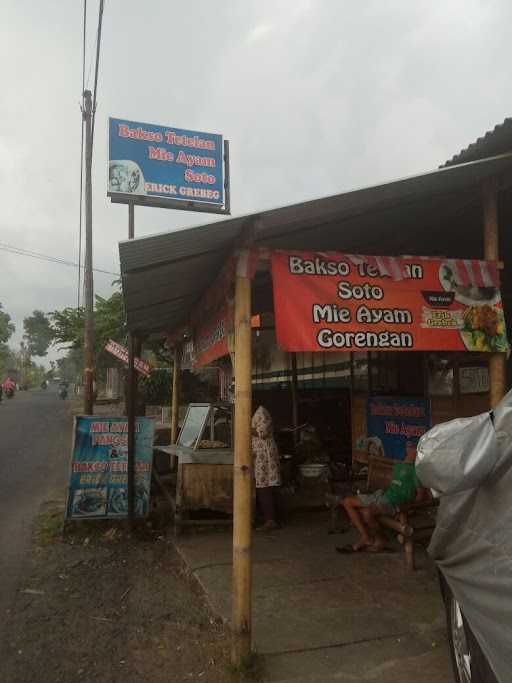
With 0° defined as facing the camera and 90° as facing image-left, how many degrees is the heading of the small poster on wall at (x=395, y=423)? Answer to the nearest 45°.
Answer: approximately 0°

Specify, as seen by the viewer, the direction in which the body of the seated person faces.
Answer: to the viewer's left

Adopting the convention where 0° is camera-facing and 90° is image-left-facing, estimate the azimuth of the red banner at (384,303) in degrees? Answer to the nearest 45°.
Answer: approximately 0°

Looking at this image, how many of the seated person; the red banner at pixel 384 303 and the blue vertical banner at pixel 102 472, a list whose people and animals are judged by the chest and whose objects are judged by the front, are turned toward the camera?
2

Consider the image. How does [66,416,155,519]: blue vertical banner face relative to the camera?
toward the camera

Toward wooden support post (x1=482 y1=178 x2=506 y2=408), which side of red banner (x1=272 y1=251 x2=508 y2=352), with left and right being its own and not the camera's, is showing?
left

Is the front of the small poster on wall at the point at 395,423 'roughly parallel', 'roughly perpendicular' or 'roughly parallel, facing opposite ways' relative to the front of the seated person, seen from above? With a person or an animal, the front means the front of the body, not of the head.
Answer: roughly perpendicular

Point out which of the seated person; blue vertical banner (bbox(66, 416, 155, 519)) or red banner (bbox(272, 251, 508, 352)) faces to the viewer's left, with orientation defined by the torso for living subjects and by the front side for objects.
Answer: the seated person

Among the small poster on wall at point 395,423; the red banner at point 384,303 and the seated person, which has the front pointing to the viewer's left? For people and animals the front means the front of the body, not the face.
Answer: the seated person

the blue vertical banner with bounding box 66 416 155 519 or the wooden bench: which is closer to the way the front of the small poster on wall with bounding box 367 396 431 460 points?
the wooden bench

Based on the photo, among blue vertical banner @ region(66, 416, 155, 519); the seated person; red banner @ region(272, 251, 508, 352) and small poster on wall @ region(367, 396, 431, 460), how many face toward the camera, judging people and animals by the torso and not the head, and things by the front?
3

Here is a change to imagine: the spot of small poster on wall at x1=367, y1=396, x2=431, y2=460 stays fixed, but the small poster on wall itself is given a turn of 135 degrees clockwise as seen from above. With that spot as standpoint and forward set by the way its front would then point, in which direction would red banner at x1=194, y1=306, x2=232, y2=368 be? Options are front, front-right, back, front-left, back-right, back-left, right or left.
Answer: left

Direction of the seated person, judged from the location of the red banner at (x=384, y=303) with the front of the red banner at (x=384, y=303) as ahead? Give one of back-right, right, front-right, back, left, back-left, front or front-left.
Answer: back
